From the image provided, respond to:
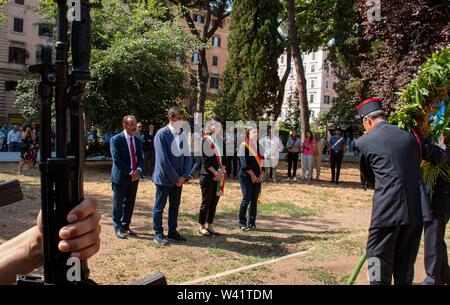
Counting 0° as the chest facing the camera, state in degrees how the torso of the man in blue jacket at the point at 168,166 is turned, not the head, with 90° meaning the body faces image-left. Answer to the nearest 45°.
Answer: approximately 315°

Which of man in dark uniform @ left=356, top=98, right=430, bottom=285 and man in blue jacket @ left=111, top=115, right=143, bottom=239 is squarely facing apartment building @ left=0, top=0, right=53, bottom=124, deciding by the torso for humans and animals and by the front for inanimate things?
the man in dark uniform

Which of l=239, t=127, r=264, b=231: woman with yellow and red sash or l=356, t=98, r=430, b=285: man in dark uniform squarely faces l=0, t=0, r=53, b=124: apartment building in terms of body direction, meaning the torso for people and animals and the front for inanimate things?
the man in dark uniform

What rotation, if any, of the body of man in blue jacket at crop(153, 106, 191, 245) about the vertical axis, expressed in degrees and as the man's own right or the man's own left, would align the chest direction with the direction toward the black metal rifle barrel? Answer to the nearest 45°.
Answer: approximately 45° to the man's own right

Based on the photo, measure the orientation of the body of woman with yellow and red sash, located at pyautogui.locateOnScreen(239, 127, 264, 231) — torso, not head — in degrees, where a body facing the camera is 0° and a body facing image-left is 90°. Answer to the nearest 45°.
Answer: approximately 315°

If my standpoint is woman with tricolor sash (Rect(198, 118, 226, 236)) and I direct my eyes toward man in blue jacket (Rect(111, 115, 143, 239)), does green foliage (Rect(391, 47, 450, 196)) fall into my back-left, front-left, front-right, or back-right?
back-left

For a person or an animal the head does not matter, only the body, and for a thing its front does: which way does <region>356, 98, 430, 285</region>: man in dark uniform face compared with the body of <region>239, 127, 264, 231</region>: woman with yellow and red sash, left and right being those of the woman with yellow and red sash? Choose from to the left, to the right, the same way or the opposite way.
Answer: the opposite way

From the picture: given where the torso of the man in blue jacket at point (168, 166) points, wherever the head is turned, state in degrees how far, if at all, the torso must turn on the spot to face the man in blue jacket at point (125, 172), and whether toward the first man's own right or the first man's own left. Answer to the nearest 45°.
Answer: approximately 180°

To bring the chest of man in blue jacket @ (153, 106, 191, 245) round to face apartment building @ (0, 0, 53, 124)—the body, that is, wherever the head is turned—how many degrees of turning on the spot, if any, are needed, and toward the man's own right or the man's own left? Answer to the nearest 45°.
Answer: approximately 135° to the man's own left

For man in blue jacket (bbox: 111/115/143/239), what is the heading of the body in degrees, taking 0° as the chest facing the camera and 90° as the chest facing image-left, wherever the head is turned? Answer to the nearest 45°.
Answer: approximately 315°

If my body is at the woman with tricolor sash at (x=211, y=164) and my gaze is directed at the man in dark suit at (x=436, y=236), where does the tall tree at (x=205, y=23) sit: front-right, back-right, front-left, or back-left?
back-left

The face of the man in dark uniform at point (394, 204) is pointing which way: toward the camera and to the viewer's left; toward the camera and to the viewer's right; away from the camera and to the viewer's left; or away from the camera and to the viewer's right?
away from the camera and to the viewer's left
